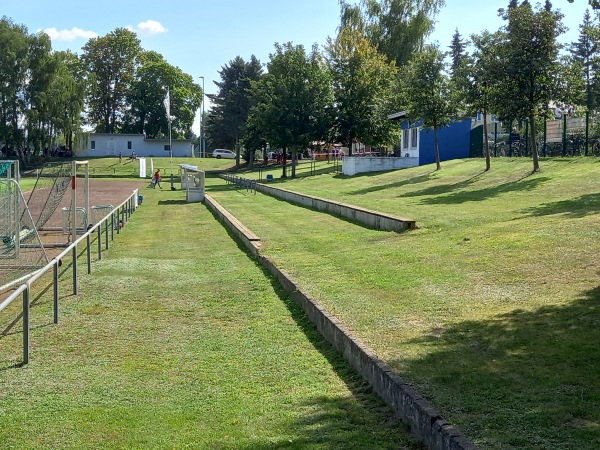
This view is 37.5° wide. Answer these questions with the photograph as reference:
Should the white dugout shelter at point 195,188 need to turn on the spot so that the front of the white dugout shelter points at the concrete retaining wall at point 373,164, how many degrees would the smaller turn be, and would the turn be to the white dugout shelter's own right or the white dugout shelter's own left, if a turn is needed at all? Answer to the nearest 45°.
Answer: approximately 135° to the white dugout shelter's own right

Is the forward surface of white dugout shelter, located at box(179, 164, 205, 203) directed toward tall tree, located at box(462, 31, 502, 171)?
no

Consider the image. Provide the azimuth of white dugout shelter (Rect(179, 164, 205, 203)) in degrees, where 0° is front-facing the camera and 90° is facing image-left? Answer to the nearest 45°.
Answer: approximately 90°

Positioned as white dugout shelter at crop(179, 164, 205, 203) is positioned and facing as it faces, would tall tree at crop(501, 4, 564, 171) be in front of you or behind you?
behind

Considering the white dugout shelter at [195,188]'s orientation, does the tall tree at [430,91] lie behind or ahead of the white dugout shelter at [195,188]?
behind

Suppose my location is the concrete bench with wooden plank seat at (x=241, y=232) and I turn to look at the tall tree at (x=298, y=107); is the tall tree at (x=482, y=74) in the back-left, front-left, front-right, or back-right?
front-right

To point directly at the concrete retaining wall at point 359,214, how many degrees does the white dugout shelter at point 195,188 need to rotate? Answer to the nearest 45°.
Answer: approximately 90° to its left

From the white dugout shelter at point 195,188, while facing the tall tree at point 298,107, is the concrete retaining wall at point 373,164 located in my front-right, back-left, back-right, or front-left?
front-right

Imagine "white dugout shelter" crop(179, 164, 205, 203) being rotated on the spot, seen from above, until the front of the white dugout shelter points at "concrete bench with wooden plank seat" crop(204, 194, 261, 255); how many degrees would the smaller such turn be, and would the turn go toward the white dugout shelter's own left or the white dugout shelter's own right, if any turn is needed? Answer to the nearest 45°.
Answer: approximately 90° to the white dugout shelter's own left

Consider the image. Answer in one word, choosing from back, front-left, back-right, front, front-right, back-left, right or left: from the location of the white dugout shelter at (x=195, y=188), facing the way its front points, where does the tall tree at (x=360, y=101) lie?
back-right
